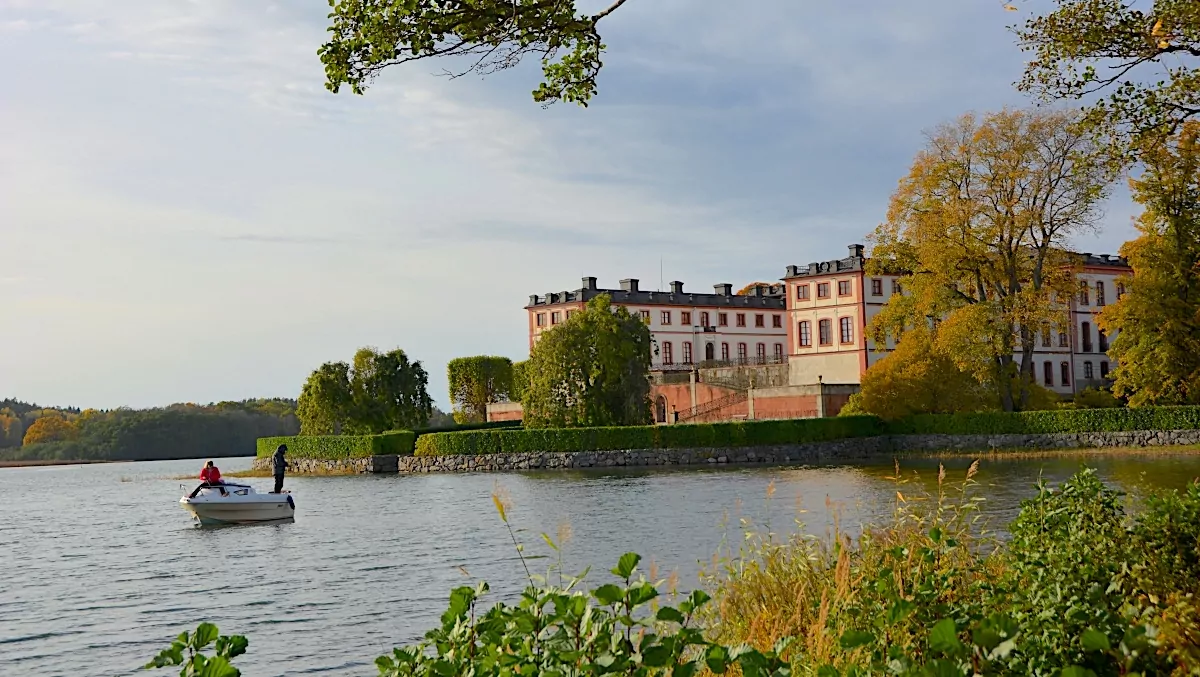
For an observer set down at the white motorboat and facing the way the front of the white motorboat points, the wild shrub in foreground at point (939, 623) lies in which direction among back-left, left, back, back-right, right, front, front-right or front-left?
left

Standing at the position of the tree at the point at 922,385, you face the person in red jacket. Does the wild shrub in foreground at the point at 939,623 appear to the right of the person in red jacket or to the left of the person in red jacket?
left

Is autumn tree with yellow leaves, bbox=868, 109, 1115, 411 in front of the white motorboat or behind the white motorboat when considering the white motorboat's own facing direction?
behind

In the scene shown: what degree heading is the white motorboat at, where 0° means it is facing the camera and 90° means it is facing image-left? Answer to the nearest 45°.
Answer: approximately 90°

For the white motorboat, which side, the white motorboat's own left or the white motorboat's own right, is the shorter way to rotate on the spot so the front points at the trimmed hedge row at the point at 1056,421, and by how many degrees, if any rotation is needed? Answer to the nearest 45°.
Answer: approximately 180°

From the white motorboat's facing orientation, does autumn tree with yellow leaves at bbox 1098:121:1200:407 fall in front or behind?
behind
